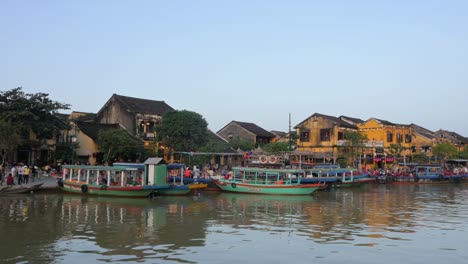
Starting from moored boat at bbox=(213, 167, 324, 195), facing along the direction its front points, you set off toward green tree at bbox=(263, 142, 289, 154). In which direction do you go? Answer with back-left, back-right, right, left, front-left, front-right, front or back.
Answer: right
